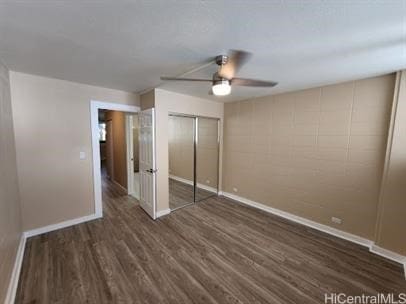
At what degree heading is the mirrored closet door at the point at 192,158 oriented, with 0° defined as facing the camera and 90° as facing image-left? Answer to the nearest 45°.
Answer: approximately 315°

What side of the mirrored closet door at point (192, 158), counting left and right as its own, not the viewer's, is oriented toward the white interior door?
right
